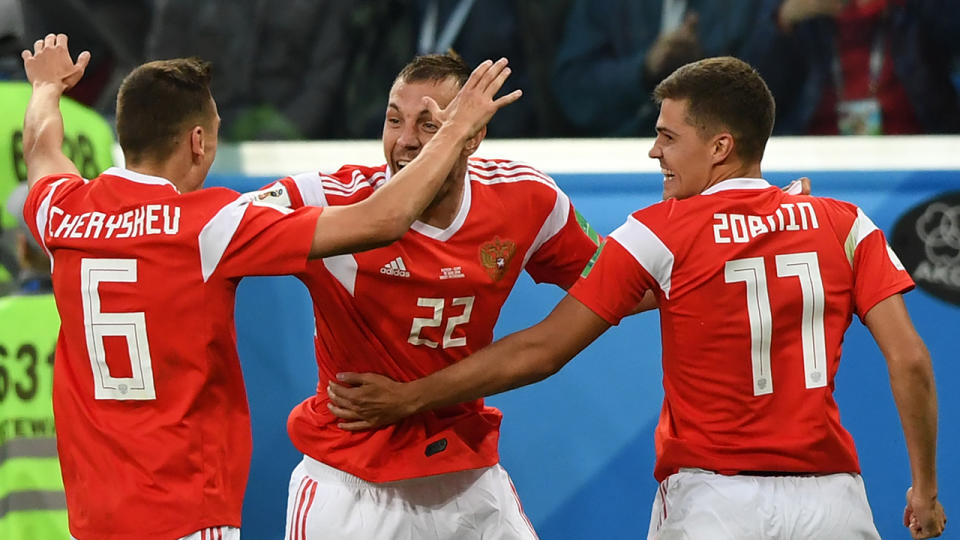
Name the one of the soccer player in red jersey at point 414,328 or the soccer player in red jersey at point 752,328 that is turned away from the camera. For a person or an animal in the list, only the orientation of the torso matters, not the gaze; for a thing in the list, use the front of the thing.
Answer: the soccer player in red jersey at point 752,328

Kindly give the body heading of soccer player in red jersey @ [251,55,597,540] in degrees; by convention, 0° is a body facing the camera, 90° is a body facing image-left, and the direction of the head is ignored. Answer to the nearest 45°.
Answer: approximately 0°

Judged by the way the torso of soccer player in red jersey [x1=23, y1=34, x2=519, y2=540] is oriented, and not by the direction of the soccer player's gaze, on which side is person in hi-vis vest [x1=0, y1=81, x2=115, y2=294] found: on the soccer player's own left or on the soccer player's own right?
on the soccer player's own left

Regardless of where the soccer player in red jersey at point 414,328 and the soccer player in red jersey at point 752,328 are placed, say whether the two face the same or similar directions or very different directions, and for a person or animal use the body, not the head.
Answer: very different directions

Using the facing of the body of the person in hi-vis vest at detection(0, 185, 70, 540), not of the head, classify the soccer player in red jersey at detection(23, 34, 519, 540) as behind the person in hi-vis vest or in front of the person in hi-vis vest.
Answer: behind

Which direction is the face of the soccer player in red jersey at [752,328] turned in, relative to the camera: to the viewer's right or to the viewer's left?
to the viewer's left

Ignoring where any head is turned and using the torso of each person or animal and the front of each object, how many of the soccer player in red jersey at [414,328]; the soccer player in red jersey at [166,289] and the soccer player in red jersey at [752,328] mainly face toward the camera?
1

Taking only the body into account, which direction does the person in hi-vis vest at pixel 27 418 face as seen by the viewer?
away from the camera

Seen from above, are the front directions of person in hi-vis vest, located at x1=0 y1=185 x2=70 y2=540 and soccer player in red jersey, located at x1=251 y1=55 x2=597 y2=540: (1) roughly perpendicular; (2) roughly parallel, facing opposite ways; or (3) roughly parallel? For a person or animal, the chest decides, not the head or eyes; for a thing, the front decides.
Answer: roughly parallel, facing opposite ways

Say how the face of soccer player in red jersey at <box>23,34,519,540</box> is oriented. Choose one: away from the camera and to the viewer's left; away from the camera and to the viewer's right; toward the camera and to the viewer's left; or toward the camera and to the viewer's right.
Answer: away from the camera and to the viewer's right

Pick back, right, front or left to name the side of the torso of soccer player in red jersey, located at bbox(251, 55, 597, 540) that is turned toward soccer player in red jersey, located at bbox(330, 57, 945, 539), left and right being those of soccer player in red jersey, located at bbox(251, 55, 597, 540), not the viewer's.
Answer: left

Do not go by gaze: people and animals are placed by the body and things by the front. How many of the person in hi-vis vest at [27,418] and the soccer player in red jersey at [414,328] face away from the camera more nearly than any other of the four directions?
1

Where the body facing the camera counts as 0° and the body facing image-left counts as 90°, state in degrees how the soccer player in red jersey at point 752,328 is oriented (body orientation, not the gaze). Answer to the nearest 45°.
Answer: approximately 180°

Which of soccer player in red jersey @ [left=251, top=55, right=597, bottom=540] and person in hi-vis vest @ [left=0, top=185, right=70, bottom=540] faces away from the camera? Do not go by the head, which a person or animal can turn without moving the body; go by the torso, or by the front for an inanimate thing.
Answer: the person in hi-vis vest

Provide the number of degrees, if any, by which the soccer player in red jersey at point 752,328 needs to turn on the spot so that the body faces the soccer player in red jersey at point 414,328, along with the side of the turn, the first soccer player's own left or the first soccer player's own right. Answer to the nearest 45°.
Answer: approximately 90° to the first soccer player's own left
